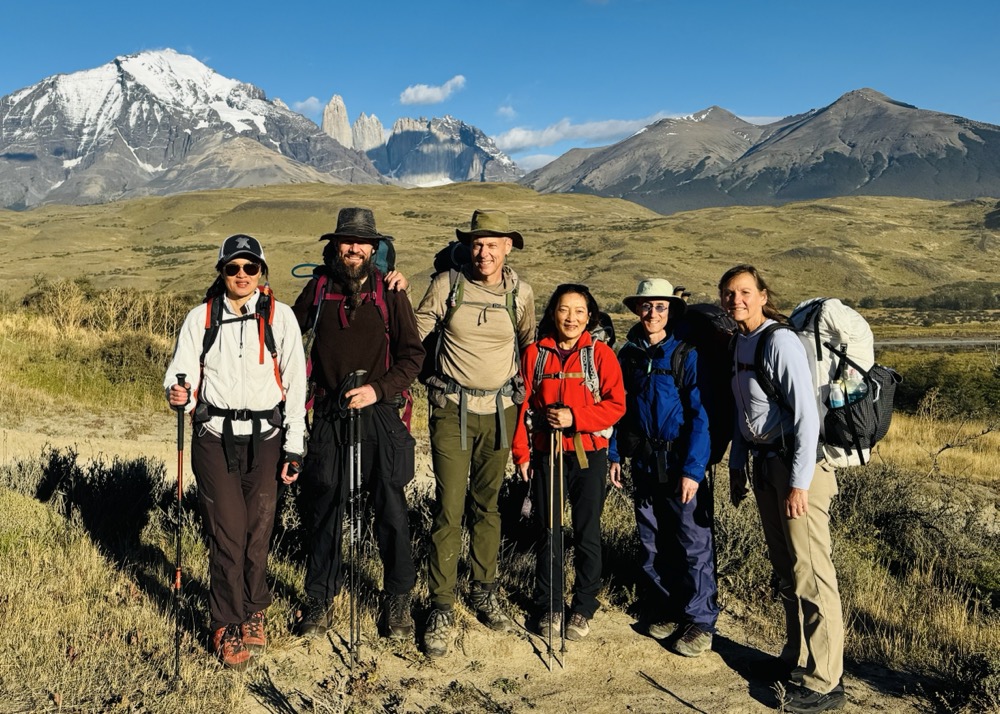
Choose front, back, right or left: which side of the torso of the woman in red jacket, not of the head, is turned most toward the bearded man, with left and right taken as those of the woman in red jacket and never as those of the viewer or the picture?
right

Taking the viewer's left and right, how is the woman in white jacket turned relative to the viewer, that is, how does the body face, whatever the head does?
facing the viewer

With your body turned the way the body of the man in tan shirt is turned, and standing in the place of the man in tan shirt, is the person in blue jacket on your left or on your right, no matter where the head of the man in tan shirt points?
on your left

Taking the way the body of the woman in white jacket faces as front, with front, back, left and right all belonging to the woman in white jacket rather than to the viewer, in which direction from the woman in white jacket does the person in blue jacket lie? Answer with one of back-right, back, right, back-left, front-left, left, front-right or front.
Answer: left

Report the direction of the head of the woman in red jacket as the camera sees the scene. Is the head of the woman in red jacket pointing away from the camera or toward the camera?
toward the camera

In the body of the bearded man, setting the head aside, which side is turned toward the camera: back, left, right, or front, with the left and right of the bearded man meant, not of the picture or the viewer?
front

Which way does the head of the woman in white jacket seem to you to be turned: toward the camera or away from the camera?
toward the camera
